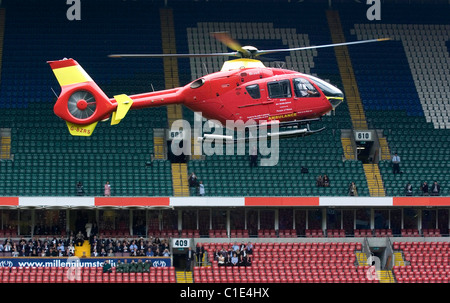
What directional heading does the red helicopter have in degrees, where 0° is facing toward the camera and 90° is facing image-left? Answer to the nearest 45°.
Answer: approximately 270°
